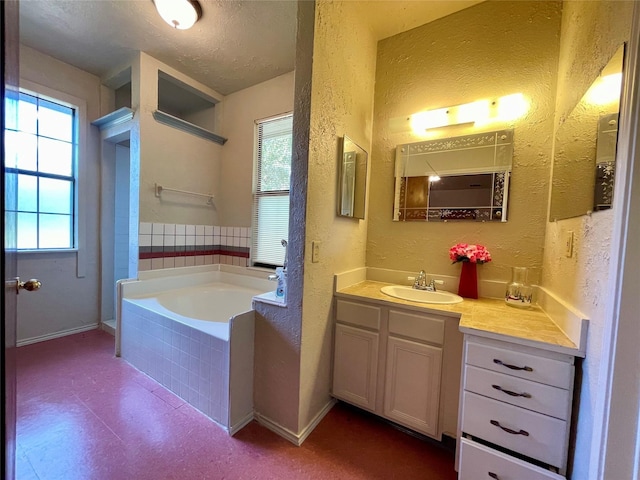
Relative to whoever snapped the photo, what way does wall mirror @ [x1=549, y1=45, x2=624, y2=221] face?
facing to the left of the viewer

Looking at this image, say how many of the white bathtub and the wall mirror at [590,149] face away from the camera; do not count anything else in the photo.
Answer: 0

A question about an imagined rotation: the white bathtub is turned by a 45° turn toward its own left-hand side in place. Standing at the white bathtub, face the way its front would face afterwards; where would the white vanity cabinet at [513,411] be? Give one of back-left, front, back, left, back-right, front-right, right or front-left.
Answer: front-left

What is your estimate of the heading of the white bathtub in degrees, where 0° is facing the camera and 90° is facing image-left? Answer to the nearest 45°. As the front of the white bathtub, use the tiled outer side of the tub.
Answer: approximately 45°

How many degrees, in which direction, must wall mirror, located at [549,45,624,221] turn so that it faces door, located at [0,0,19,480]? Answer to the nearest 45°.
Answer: approximately 45° to its left

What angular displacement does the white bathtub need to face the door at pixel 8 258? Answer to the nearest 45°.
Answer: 0° — it already faces it

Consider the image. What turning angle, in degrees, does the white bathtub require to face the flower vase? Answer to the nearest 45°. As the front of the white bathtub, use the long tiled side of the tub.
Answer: approximately 90° to its left

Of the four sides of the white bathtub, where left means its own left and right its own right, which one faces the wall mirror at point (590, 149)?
left

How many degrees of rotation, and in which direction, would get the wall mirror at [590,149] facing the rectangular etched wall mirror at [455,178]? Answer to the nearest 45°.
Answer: approximately 45° to its right

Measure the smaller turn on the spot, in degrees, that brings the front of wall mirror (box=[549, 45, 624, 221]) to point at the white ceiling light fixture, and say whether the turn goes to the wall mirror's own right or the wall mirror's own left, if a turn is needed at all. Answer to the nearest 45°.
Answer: approximately 45° to the wall mirror's own left
